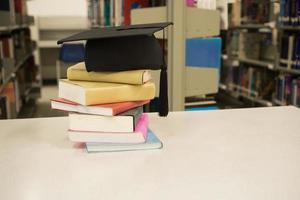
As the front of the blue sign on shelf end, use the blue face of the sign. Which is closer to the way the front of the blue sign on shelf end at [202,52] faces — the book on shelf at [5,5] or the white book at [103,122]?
the white book

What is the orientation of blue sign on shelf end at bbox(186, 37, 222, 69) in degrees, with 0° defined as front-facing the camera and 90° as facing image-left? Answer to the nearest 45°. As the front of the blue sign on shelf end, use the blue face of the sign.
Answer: approximately 0°

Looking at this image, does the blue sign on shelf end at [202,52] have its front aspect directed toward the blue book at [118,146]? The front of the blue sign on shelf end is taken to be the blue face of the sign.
yes

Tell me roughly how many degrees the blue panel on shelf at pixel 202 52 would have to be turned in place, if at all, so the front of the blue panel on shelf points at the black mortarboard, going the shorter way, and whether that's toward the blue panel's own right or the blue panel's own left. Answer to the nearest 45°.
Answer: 0° — it already faces it

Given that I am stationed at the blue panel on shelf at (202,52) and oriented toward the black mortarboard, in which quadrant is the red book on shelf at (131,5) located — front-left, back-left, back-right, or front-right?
back-right
